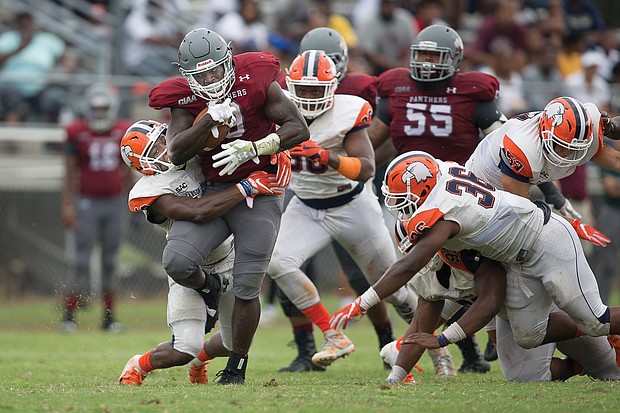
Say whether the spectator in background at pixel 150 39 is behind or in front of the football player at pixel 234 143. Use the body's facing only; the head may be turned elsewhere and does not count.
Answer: behind

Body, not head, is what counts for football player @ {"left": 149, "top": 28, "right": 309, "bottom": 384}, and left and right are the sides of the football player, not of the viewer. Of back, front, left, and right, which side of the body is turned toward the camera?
front

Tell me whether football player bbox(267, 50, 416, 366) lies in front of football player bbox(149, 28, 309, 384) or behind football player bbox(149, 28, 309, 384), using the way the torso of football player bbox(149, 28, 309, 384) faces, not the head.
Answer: behind

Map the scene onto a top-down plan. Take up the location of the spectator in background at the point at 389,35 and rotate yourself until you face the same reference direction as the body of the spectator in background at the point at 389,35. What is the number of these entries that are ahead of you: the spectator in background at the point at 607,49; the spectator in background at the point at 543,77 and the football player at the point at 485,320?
1

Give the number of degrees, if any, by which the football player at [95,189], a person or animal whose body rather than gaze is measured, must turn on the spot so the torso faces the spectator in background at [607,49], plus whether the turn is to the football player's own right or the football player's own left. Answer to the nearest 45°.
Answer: approximately 90° to the football player's own left

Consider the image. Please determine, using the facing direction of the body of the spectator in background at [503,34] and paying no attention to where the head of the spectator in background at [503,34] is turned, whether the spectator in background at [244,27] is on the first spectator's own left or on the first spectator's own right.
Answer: on the first spectator's own right

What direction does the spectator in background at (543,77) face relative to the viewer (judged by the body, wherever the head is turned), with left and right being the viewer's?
facing the viewer

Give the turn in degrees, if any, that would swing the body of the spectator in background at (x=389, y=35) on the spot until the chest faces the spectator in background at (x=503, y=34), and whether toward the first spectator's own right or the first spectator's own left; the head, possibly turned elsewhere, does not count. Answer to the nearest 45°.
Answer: approximately 135° to the first spectator's own left

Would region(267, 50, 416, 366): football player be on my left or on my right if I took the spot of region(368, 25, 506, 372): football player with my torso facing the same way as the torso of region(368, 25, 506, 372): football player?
on my right

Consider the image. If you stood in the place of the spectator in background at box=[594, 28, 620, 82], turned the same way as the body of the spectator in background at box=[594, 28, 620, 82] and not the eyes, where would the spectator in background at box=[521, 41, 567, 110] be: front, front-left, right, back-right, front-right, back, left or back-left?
front-right

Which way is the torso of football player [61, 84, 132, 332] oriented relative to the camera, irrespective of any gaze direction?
toward the camera
